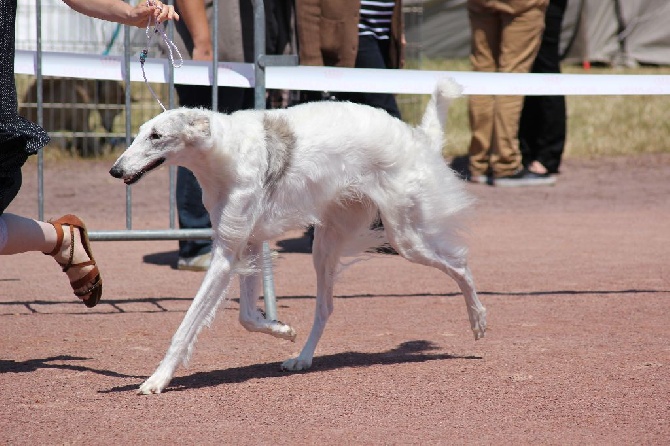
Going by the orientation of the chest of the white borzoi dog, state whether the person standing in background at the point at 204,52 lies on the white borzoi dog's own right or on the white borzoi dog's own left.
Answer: on the white borzoi dog's own right

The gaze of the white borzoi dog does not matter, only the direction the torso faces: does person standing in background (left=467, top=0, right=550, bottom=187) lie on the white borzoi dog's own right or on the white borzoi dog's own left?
on the white borzoi dog's own right

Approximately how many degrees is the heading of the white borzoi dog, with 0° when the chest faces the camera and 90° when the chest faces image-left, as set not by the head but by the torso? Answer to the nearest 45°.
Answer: approximately 90°

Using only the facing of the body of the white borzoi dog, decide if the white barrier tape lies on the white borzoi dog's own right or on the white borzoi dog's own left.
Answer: on the white borzoi dog's own right
